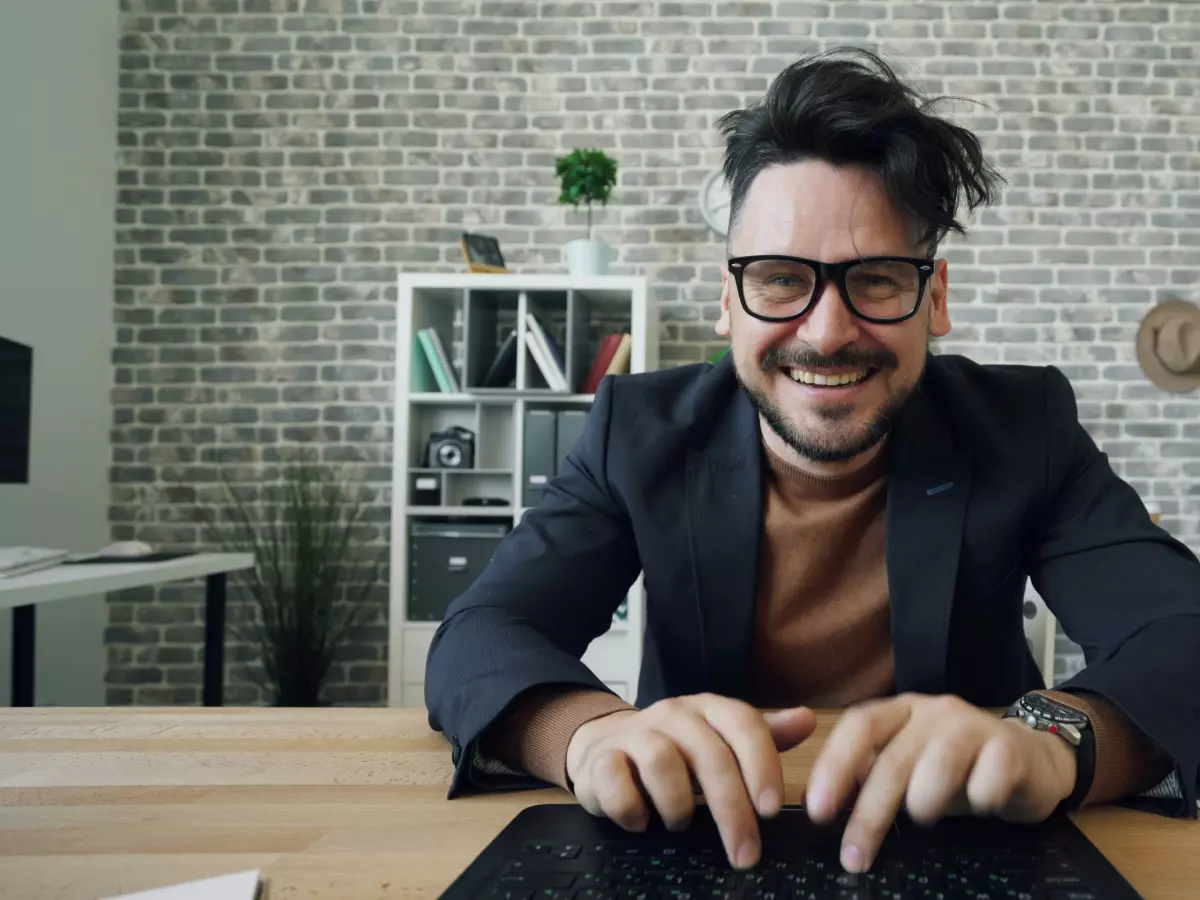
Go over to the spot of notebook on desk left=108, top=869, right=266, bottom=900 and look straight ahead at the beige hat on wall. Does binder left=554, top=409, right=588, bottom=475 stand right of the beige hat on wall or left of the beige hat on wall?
left

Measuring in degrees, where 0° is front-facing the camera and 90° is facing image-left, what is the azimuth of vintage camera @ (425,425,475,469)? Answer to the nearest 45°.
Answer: approximately 0°

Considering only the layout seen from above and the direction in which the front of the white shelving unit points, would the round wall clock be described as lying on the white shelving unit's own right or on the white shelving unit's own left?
on the white shelving unit's own left

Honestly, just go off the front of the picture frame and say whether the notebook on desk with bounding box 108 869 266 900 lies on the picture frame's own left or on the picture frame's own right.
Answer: on the picture frame's own right

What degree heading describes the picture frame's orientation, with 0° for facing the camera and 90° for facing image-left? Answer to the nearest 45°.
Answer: approximately 315°

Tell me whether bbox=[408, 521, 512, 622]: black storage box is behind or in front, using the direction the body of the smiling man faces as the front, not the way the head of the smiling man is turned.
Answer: behind
